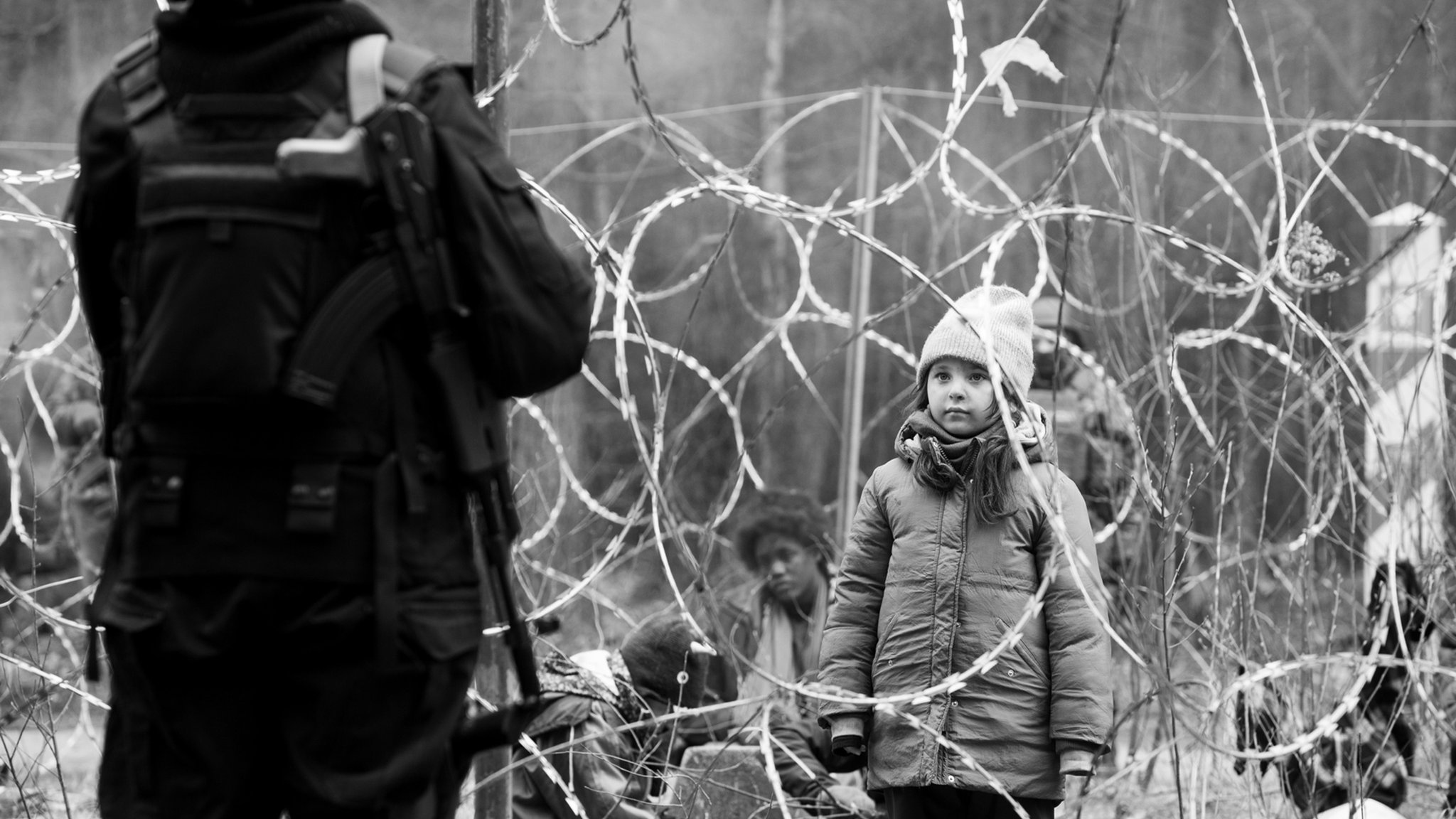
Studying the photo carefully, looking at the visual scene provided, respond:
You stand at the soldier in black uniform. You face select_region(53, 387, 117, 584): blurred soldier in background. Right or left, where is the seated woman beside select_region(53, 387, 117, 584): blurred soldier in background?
right

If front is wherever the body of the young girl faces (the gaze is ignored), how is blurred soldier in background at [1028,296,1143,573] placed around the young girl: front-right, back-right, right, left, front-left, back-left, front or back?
back

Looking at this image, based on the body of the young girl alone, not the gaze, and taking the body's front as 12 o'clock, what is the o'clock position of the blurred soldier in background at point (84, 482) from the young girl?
The blurred soldier in background is roughly at 4 o'clock from the young girl.

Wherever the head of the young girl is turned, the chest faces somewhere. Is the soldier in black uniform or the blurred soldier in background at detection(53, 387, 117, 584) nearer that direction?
the soldier in black uniform

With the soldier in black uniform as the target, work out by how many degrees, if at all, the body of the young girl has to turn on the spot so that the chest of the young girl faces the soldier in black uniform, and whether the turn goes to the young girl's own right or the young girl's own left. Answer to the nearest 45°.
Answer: approximately 45° to the young girl's own right

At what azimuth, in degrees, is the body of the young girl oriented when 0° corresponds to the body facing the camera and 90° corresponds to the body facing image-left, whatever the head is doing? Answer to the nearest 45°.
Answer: approximately 0°

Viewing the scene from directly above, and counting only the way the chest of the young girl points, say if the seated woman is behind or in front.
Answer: behind
